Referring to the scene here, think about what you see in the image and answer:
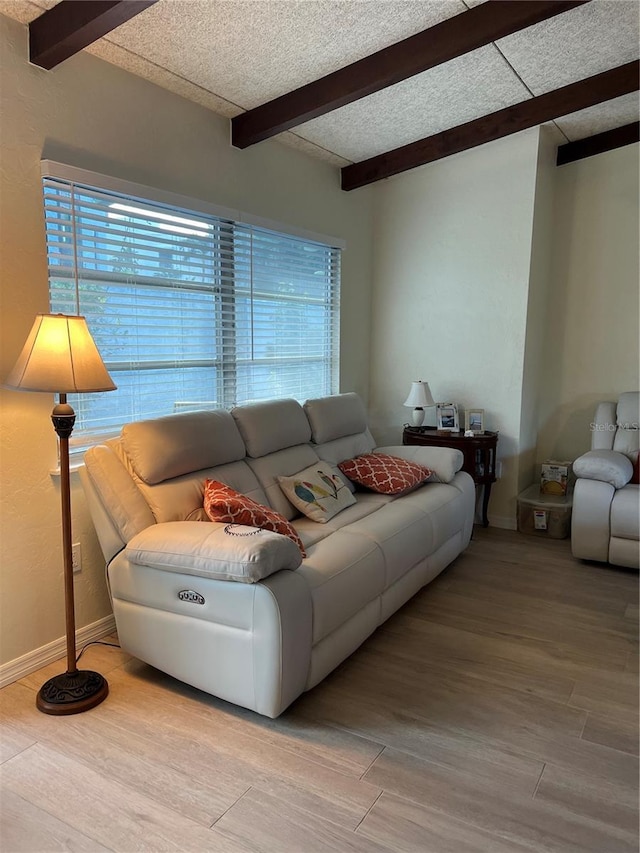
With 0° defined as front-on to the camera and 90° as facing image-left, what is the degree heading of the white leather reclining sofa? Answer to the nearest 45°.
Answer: approximately 315°

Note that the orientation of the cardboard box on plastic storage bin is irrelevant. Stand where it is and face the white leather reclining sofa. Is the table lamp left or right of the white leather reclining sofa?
right

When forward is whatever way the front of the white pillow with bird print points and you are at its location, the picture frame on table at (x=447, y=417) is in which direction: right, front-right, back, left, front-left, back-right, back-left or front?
left

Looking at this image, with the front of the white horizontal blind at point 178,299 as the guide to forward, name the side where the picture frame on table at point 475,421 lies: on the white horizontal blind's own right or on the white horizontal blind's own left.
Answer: on the white horizontal blind's own left

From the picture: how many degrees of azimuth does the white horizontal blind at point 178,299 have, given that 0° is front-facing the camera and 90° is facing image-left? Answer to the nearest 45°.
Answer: approximately 315°

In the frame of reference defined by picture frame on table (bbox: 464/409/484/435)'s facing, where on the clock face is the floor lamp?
The floor lamp is roughly at 1 o'clock from the picture frame on table.

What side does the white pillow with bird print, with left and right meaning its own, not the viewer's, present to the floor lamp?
right

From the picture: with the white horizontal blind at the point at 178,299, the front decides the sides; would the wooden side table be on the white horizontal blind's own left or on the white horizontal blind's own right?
on the white horizontal blind's own left

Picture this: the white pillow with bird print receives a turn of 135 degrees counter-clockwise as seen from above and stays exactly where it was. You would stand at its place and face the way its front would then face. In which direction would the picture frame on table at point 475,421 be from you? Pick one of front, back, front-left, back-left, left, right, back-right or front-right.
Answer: front-right

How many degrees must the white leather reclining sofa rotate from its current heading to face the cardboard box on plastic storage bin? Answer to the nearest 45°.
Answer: approximately 90° to its left

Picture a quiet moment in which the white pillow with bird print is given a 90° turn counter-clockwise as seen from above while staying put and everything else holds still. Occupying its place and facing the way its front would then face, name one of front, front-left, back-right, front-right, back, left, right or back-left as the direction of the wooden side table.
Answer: front
